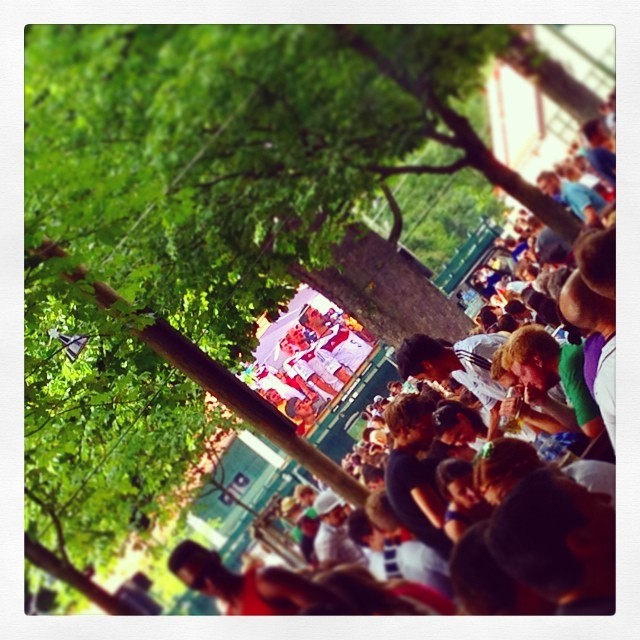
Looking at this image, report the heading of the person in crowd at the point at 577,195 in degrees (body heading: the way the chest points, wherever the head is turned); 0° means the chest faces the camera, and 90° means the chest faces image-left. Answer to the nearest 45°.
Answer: approximately 90°

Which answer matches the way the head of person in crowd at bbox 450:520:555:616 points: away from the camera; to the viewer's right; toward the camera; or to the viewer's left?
away from the camera

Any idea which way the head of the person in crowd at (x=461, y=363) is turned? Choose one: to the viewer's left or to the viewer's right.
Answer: to the viewer's left

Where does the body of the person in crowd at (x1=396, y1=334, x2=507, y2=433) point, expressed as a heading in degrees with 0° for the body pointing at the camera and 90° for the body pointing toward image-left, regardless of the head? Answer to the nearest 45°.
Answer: approximately 90°

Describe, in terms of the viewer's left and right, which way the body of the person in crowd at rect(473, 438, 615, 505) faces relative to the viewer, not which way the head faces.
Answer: facing to the left of the viewer
